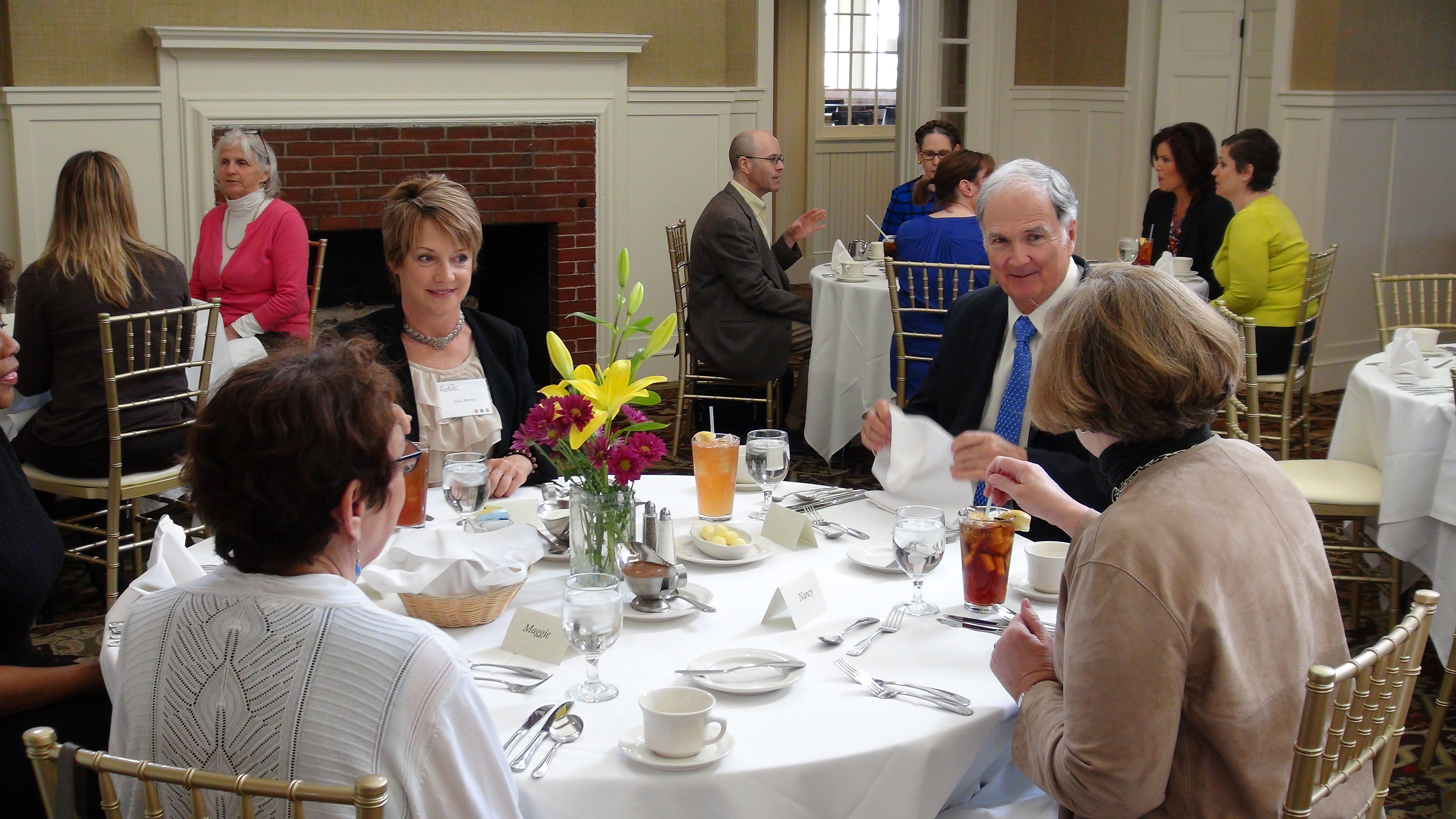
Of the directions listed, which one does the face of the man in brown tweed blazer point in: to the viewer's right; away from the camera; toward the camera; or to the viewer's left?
to the viewer's right

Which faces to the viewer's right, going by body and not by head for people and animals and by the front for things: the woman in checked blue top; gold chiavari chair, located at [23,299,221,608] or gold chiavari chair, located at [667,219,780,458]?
gold chiavari chair, located at [667,219,780,458]

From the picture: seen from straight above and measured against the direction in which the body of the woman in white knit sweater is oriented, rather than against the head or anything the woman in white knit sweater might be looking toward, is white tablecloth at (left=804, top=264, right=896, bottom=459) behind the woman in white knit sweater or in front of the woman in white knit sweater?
in front

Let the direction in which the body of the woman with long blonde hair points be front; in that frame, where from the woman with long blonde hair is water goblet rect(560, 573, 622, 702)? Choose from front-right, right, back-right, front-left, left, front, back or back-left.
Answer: back

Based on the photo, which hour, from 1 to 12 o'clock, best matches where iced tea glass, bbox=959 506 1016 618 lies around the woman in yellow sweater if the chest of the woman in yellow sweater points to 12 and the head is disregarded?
The iced tea glass is roughly at 9 o'clock from the woman in yellow sweater.

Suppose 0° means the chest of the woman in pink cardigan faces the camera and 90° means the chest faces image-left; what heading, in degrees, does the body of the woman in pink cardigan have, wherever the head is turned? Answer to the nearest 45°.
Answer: approximately 45°

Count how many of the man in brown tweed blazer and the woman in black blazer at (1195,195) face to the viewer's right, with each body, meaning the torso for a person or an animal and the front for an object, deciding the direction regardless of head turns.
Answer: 1

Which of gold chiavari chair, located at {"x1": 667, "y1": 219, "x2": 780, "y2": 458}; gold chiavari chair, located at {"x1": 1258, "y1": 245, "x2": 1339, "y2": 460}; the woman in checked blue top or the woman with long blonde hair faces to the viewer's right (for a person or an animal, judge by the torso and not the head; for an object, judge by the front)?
gold chiavari chair, located at {"x1": 667, "y1": 219, "x2": 780, "y2": 458}

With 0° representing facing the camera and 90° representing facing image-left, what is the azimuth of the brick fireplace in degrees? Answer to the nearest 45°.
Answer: approximately 0°

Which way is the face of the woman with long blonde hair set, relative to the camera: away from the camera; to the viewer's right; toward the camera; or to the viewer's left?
away from the camera

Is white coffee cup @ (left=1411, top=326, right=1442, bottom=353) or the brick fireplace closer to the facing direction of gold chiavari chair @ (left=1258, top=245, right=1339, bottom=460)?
the brick fireplace

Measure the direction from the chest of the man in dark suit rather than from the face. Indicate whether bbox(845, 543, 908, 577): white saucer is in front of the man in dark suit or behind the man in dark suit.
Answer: in front

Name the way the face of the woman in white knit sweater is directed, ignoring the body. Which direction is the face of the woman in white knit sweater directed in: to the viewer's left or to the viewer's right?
to the viewer's right

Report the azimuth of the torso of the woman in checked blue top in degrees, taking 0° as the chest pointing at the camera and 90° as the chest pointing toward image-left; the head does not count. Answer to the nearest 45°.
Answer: approximately 0°

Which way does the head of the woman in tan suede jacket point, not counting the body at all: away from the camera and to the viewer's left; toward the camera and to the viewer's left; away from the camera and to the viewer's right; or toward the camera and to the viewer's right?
away from the camera and to the viewer's left
